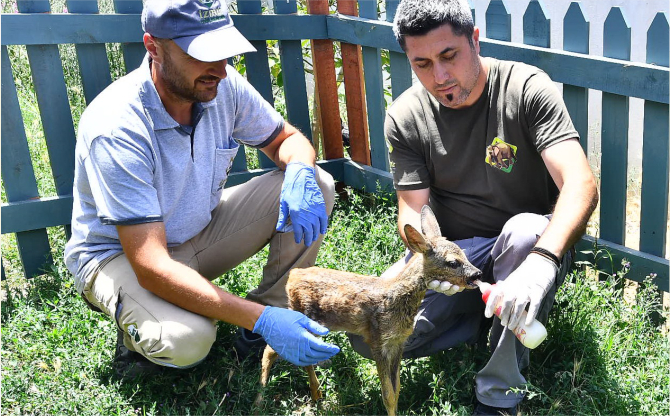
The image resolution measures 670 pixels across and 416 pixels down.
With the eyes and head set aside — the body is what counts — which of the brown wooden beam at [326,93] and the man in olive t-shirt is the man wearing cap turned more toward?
the man in olive t-shirt

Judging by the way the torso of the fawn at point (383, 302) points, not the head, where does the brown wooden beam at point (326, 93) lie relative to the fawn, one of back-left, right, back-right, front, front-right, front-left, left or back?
left

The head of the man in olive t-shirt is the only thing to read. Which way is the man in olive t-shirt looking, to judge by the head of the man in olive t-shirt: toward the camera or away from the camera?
toward the camera

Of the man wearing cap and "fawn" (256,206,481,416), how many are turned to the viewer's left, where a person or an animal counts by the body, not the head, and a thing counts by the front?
0

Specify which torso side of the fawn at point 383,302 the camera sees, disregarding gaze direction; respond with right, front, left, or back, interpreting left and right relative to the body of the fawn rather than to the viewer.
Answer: right

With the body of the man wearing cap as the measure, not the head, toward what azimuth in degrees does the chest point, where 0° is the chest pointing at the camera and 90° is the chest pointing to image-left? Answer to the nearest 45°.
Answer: approximately 315°

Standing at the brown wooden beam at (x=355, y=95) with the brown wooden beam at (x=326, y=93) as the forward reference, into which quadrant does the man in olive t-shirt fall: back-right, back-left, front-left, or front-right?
back-left

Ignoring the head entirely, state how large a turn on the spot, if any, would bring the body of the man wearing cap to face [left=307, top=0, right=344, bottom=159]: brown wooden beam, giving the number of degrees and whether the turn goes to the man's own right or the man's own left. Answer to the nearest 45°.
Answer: approximately 90° to the man's own left

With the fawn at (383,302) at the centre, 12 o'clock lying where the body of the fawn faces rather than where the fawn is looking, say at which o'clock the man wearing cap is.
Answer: The man wearing cap is roughly at 7 o'clock from the fawn.

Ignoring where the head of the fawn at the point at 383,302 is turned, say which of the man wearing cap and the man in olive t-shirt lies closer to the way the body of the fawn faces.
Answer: the man in olive t-shirt

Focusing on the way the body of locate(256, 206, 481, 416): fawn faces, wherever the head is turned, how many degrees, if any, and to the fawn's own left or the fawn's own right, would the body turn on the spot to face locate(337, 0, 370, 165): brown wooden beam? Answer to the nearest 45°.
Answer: approximately 90° to the fawn's own left

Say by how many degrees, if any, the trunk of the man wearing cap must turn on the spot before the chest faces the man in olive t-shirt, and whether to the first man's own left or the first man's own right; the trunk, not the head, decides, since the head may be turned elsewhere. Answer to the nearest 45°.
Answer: approximately 45° to the first man's own left
